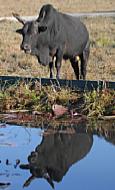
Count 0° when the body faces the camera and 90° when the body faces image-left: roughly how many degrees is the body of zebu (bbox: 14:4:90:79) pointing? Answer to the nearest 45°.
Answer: approximately 45°
